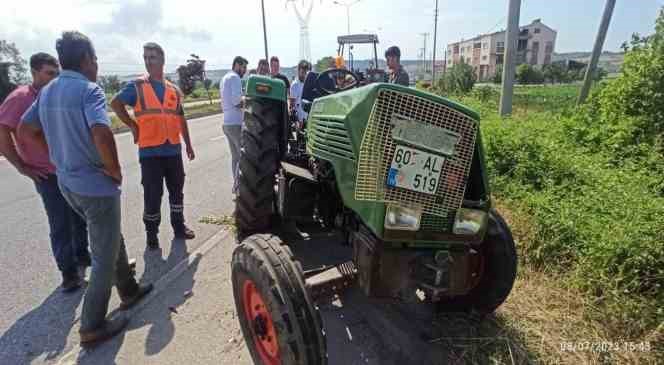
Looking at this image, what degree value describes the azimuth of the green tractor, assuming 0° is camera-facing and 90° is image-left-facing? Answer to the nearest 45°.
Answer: approximately 315°

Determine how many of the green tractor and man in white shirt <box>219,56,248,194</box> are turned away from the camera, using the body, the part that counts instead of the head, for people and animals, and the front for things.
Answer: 0

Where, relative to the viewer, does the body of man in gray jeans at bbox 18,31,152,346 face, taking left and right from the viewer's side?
facing away from the viewer and to the right of the viewer

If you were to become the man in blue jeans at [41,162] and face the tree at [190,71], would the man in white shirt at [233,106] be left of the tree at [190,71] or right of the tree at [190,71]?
right

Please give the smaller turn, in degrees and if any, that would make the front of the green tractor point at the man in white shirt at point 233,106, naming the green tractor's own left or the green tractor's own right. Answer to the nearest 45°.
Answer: approximately 180°

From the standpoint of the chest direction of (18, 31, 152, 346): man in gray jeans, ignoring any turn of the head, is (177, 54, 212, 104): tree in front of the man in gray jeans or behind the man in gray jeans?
in front
